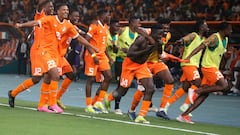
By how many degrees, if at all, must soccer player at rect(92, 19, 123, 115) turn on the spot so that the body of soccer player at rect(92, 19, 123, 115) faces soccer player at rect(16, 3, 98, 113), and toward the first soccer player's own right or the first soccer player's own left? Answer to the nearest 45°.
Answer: approximately 90° to the first soccer player's own right

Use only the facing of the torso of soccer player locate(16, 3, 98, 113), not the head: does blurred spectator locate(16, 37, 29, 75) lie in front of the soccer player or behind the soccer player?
behind

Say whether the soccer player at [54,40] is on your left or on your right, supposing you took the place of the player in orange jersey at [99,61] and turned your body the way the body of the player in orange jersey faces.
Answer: on your right
